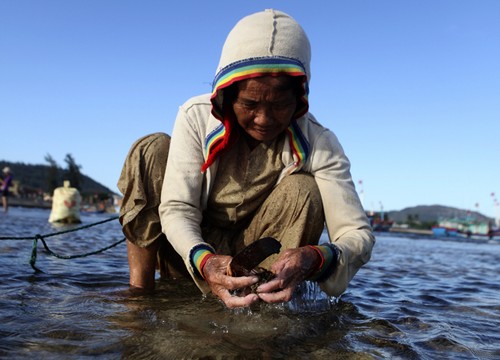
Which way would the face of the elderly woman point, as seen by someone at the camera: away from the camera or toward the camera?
toward the camera

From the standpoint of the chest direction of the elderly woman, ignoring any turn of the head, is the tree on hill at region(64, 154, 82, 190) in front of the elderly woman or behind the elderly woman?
behind

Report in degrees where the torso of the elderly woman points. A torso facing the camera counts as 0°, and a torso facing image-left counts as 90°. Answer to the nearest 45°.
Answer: approximately 0°

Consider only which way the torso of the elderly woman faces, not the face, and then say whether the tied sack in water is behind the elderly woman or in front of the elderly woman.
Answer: behind
